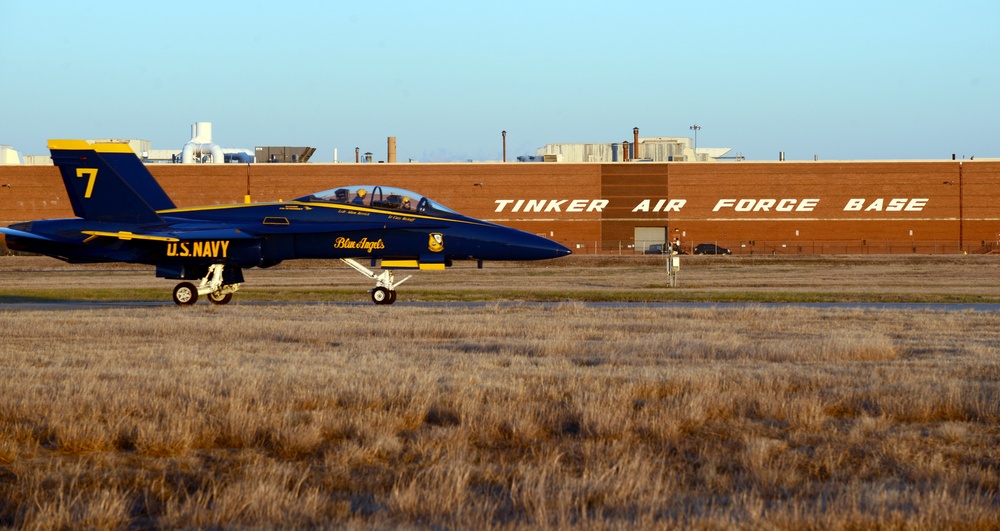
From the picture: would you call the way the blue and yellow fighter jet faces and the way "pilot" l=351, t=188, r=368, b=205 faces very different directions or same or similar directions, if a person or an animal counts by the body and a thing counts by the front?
same or similar directions

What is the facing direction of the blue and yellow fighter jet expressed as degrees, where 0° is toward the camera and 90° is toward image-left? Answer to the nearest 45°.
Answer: approximately 270°

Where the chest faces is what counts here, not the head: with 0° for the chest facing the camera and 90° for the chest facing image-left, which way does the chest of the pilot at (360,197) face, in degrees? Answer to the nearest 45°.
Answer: approximately 270°
